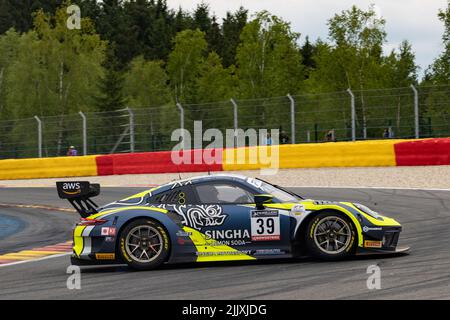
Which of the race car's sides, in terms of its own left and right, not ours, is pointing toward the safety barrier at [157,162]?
left

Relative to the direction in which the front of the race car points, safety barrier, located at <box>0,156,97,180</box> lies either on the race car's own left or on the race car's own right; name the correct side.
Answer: on the race car's own left

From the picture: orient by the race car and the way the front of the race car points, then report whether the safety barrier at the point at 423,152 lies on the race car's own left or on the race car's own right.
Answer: on the race car's own left

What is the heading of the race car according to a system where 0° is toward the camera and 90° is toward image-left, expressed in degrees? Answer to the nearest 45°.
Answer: approximately 270°

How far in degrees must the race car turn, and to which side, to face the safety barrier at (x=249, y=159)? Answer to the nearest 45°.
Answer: approximately 90° to its left
